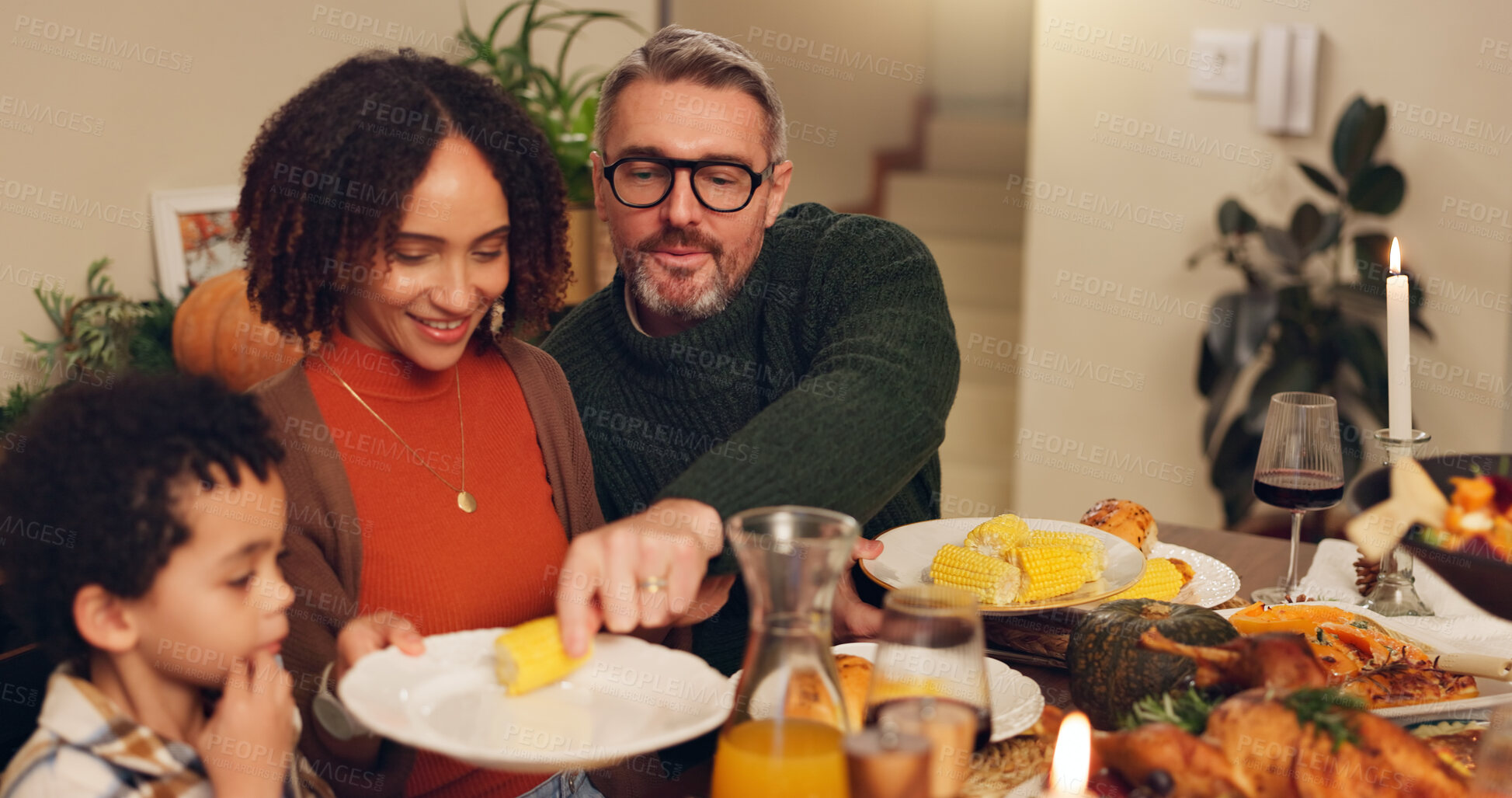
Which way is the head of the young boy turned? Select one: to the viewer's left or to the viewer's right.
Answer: to the viewer's right

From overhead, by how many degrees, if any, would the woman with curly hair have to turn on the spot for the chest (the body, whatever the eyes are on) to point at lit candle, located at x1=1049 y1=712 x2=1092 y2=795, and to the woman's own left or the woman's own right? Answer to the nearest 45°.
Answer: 0° — they already face it

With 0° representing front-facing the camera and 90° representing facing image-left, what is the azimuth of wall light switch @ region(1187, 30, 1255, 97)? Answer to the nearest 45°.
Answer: approximately 0°

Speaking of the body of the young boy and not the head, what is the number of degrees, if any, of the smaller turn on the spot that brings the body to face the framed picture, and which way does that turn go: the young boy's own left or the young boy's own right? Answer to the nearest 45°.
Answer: approximately 90° to the young boy's own left

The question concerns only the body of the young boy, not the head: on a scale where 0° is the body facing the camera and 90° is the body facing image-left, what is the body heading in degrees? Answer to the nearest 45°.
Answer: approximately 270°

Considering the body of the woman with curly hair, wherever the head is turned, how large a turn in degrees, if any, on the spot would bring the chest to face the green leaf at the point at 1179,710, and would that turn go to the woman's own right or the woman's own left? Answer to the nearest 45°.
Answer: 0° — they already face it

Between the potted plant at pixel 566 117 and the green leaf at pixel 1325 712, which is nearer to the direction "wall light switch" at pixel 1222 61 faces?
the green leaf

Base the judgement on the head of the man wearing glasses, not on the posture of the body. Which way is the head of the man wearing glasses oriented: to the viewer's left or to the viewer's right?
to the viewer's left

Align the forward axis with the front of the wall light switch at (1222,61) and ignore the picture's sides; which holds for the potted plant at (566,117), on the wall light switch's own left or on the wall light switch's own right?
on the wall light switch's own right
